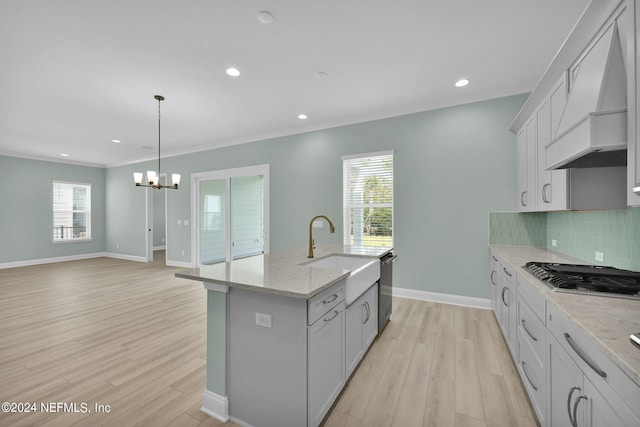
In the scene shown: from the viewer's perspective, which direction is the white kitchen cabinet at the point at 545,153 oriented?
to the viewer's left

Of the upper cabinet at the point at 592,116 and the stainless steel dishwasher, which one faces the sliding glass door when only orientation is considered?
the upper cabinet

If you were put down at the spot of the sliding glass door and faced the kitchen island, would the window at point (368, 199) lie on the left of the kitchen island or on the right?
left

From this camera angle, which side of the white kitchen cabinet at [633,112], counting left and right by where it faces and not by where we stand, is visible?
left

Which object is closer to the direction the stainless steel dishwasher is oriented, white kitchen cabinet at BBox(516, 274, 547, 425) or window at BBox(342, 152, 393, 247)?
the white kitchen cabinet

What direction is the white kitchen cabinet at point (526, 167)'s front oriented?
to the viewer's left

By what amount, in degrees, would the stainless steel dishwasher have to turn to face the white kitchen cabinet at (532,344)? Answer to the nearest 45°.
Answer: approximately 45° to its right

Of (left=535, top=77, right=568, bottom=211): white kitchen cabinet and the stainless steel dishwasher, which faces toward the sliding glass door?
the white kitchen cabinet

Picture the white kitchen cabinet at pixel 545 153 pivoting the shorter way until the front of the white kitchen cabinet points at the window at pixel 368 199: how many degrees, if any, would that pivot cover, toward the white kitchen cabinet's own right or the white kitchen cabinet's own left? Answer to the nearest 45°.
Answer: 0° — it already faces it

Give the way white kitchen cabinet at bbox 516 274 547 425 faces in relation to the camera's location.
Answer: facing to the left of the viewer

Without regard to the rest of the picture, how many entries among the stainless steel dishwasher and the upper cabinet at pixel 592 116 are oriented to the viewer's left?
1

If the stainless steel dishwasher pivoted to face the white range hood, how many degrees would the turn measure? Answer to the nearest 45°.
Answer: approximately 45° to its right

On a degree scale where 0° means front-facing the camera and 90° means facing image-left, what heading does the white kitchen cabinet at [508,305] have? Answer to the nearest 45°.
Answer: approximately 90°
